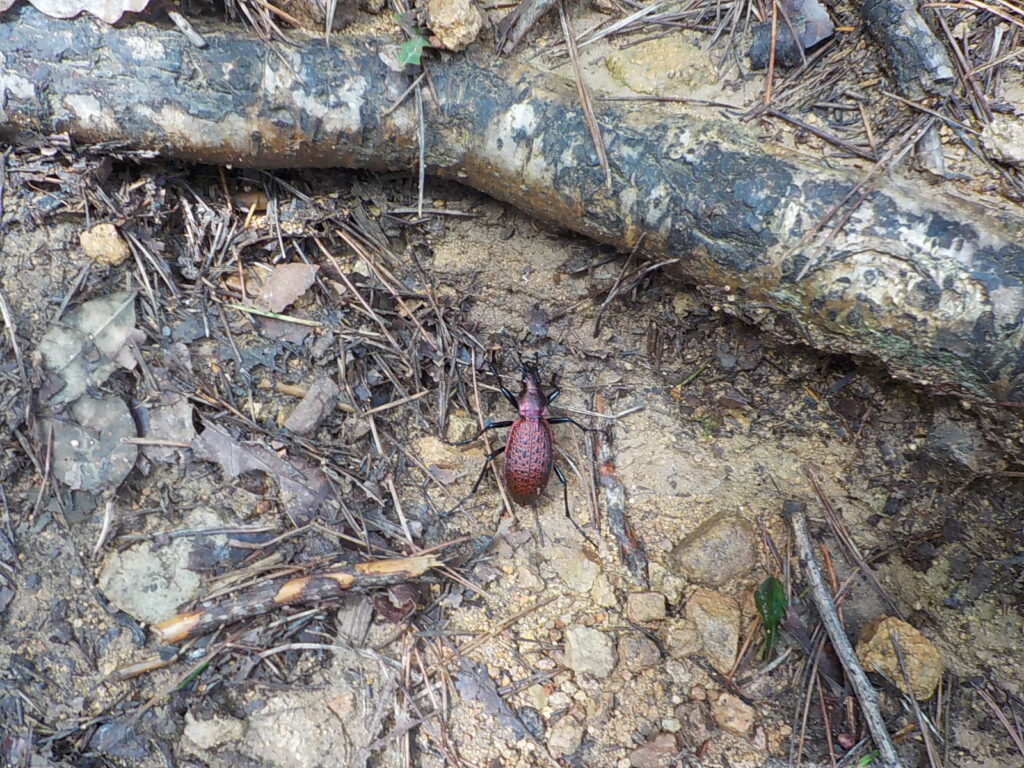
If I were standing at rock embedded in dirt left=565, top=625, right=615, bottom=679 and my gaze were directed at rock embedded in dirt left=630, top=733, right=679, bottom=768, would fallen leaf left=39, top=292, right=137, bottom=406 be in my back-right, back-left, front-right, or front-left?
back-right

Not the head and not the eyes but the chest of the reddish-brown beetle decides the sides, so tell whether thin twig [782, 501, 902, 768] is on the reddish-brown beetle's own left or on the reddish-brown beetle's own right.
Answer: on the reddish-brown beetle's own right

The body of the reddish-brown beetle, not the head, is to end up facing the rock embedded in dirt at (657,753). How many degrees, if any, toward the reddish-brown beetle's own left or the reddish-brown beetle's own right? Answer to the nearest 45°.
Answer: approximately 135° to the reddish-brown beetle's own right

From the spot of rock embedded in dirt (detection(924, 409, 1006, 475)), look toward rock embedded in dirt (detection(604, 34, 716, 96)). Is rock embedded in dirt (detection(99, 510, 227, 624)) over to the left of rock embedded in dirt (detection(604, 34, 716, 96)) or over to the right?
left

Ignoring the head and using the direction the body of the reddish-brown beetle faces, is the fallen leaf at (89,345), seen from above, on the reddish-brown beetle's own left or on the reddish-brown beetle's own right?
on the reddish-brown beetle's own left

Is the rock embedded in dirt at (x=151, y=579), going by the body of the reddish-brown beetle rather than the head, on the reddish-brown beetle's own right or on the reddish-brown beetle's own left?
on the reddish-brown beetle's own left

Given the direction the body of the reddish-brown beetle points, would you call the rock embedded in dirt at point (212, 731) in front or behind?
behind

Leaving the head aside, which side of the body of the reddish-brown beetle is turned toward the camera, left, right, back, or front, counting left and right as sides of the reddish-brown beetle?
back

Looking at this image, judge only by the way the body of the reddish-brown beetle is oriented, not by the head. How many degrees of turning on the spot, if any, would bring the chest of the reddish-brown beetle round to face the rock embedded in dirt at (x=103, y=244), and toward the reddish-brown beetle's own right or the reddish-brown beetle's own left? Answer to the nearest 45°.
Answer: approximately 90° to the reddish-brown beetle's own left

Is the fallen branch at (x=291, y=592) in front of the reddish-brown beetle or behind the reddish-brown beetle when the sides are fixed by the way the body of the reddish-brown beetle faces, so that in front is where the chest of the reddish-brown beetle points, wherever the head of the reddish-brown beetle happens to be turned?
behind

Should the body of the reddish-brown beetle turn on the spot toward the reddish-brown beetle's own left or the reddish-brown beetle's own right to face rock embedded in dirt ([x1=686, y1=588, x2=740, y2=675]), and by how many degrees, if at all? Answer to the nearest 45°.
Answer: approximately 135° to the reddish-brown beetle's own right
